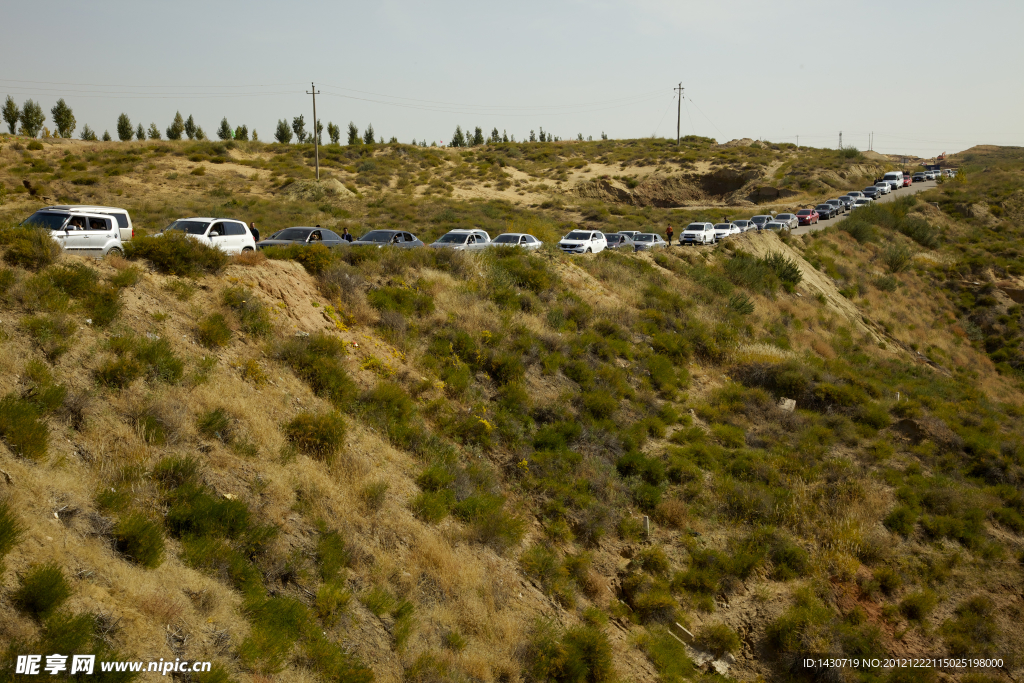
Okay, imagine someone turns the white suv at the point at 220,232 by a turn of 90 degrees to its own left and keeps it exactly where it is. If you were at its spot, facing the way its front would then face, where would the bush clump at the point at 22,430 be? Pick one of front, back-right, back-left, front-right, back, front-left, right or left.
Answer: front-right

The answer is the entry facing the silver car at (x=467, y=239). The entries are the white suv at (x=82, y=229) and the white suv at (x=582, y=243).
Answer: the white suv at (x=582, y=243)

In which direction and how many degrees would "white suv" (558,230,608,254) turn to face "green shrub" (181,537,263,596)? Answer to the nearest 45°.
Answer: approximately 45° to its left

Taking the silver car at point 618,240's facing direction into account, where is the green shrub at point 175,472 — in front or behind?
in front

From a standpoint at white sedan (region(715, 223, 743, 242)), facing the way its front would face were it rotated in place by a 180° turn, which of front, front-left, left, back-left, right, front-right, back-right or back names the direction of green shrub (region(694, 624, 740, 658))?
back-right

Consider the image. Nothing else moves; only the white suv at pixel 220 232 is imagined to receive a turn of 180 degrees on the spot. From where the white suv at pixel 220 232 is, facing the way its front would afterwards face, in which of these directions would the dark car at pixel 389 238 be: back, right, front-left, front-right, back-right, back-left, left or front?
front

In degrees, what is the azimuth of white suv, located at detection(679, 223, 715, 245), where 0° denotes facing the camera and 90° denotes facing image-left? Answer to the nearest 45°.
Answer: approximately 45°

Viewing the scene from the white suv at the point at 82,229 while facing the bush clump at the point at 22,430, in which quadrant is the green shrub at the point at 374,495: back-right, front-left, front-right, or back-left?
front-left

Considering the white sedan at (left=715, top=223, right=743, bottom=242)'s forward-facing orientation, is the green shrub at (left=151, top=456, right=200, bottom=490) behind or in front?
in front

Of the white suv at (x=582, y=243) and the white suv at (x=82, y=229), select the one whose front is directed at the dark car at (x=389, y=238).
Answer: the white suv at (x=582, y=243)

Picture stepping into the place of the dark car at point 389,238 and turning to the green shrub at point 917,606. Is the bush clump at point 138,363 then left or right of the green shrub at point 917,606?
right

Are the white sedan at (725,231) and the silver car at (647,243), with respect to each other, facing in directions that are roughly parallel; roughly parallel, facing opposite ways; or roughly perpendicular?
roughly parallel

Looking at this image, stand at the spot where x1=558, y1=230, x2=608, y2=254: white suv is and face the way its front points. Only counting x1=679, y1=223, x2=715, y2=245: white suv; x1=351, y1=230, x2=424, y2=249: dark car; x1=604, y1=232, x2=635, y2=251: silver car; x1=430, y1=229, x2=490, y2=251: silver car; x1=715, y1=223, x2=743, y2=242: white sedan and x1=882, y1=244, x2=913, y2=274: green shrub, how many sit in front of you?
2

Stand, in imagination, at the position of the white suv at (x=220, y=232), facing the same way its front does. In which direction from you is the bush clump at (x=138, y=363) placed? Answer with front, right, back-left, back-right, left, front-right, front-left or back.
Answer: front-left

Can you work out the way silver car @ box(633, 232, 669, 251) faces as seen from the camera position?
facing the viewer and to the left of the viewer

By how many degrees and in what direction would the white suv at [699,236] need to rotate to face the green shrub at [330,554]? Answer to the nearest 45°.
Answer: approximately 45° to its left

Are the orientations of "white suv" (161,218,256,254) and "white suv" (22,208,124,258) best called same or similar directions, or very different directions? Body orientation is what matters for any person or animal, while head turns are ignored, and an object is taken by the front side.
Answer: same or similar directions
